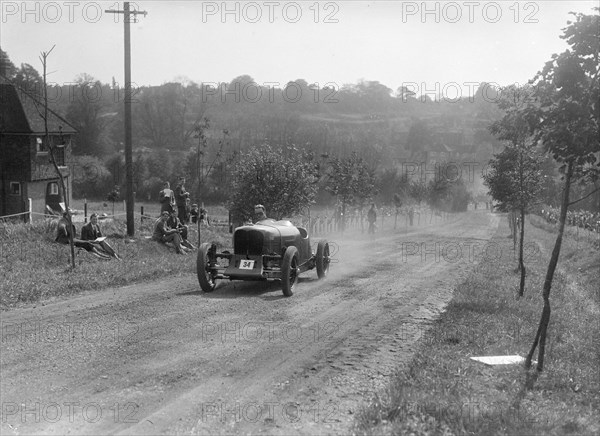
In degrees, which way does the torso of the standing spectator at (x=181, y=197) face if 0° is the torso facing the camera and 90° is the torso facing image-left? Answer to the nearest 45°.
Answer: approximately 315°

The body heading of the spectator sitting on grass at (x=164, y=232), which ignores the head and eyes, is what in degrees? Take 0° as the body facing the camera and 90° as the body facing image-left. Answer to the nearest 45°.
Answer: approximately 315°

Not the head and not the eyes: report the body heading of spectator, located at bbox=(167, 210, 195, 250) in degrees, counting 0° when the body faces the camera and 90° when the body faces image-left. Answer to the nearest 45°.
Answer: approximately 315°

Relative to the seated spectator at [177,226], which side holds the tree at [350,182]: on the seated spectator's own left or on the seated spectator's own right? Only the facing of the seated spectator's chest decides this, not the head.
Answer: on the seated spectator's own left

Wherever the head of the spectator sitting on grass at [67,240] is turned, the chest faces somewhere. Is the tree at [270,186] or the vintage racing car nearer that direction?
the vintage racing car

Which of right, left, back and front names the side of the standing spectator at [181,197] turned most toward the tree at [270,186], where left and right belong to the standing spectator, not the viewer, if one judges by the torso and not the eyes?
left
